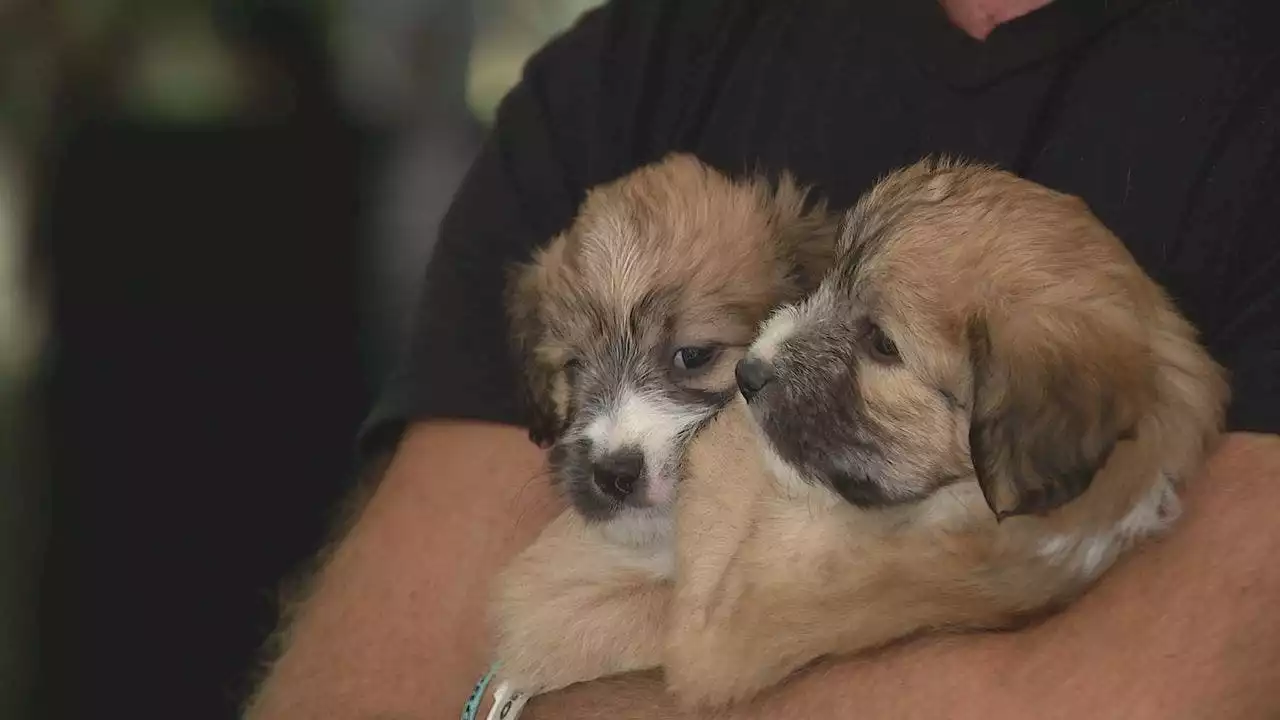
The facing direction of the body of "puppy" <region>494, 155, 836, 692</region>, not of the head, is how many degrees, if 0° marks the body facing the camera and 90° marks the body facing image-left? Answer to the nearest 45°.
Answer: approximately 0°
